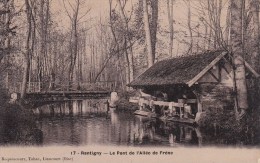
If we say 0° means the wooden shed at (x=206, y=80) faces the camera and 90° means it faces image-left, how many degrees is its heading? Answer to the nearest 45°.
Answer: approximately 45°
